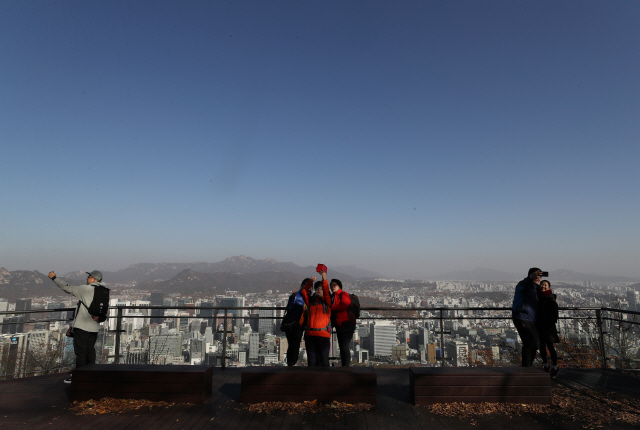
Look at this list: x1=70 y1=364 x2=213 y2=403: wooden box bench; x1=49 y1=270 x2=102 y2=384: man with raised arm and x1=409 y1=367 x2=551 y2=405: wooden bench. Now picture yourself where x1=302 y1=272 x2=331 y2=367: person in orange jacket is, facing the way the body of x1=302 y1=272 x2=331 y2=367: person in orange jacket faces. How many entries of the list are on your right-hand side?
2

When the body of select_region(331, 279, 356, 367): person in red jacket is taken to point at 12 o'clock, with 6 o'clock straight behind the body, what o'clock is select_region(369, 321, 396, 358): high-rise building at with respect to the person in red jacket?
The high-rise building is roughly at 5 o'clock from the person in red jacket.

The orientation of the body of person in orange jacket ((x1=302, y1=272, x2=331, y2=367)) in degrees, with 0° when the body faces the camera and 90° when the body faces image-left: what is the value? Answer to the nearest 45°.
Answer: approximately 0°

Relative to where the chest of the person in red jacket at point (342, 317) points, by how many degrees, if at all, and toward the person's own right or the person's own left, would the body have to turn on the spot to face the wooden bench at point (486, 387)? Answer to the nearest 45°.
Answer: approximately 90° to the person's own left

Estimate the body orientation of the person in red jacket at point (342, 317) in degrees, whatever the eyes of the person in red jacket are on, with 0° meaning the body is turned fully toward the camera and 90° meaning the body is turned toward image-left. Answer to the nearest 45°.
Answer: approximately 45°

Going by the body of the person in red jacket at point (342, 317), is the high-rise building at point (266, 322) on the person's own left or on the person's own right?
on the person's own right
